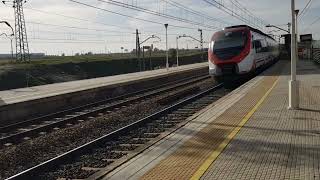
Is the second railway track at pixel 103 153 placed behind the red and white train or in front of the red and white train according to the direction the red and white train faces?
in front

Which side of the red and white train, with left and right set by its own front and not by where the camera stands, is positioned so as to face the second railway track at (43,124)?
front

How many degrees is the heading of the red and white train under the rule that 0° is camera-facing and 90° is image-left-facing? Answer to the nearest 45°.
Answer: approximately 45°
